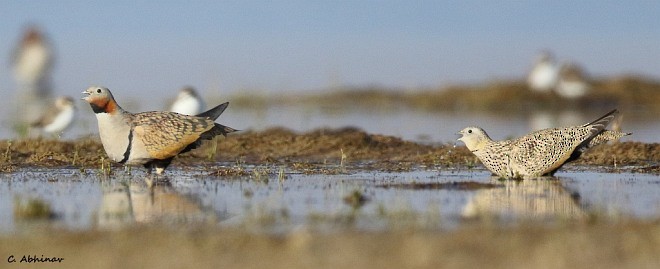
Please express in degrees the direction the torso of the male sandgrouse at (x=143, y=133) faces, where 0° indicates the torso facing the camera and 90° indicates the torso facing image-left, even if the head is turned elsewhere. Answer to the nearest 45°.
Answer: approximately 90°

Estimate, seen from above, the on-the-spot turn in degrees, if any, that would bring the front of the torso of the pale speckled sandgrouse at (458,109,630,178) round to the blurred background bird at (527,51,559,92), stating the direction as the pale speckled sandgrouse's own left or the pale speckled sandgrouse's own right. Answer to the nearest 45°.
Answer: approximately 90° to the pale speckled sandgrouse's own right

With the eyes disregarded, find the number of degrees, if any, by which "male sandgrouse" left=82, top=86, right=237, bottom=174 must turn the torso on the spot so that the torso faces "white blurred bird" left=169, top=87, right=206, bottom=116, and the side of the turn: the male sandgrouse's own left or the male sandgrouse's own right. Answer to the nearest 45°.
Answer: approximately 90° to the male sandgrouse's own right

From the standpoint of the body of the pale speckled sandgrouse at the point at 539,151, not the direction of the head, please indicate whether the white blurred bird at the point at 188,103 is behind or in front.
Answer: in front

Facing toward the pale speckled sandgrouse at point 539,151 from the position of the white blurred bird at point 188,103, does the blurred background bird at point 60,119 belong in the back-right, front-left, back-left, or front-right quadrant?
back-right

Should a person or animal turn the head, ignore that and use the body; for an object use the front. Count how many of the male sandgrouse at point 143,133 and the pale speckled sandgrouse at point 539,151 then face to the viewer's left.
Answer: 2

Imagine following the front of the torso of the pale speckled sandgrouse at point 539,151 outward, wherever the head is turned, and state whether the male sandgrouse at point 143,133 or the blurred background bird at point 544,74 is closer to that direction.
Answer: the male sandgrouse

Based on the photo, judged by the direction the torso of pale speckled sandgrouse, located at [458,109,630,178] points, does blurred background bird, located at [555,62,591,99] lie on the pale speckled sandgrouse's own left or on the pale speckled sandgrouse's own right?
on the pale speckled sandgrouse's own right

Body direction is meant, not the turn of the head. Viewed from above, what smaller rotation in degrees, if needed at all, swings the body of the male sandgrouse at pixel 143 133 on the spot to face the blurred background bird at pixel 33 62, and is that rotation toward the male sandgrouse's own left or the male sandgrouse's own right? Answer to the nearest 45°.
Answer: approximately 90° to the male sandgrouse's own right

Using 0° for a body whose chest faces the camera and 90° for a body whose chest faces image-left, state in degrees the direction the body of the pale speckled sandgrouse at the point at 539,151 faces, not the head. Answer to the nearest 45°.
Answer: approximately 90°
